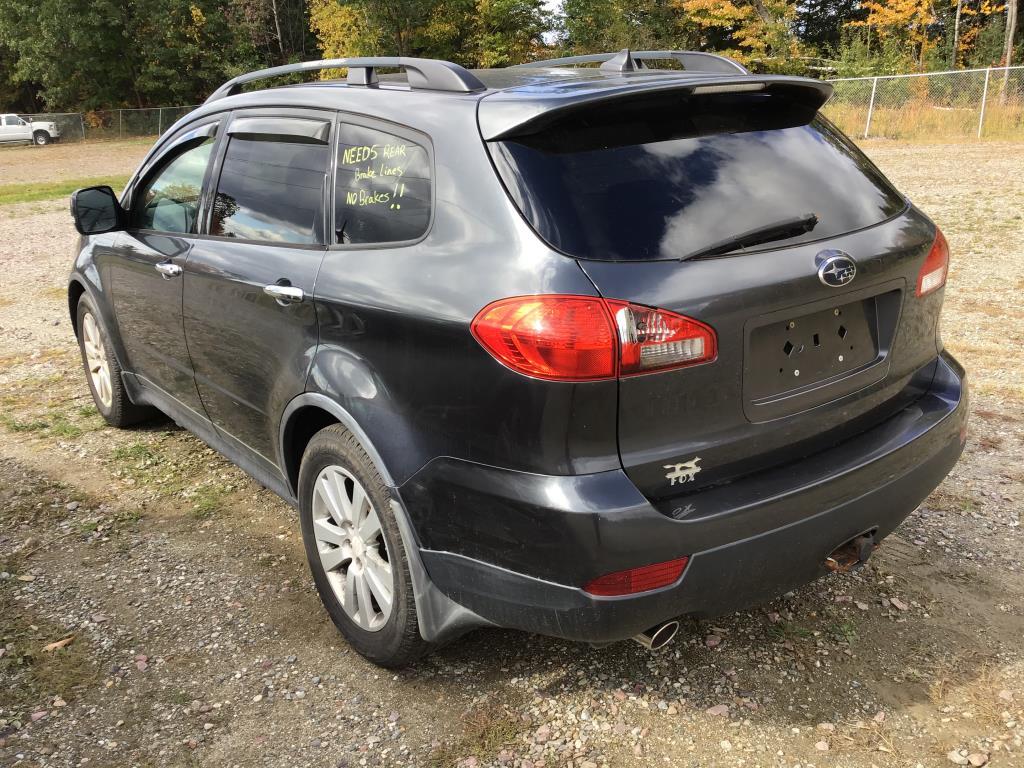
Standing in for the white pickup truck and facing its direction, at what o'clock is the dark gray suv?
The dark gray suv is roughly at 3 o'clock from the white pickup truck.

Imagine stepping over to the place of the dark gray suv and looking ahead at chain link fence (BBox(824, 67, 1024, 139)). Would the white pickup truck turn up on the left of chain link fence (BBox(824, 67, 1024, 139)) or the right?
left

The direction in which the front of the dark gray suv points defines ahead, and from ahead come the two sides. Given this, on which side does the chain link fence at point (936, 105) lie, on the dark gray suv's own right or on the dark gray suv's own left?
on the dark gray suv's own right

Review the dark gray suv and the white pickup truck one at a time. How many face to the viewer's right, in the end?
1

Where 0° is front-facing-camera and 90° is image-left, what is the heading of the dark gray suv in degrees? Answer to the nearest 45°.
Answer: approximately 135°

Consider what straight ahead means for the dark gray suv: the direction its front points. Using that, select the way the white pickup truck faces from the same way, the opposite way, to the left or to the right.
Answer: to the right

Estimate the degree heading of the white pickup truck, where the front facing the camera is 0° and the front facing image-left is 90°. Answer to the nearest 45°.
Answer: approximately 270°

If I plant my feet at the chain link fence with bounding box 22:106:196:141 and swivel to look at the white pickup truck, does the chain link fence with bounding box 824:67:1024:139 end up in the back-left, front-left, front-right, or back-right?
back-left
